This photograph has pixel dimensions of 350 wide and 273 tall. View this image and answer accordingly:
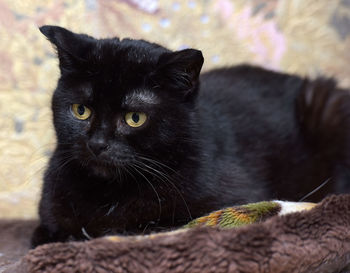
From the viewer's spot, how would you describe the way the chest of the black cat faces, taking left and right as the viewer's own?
facing the viewer and to the left of the viewer
